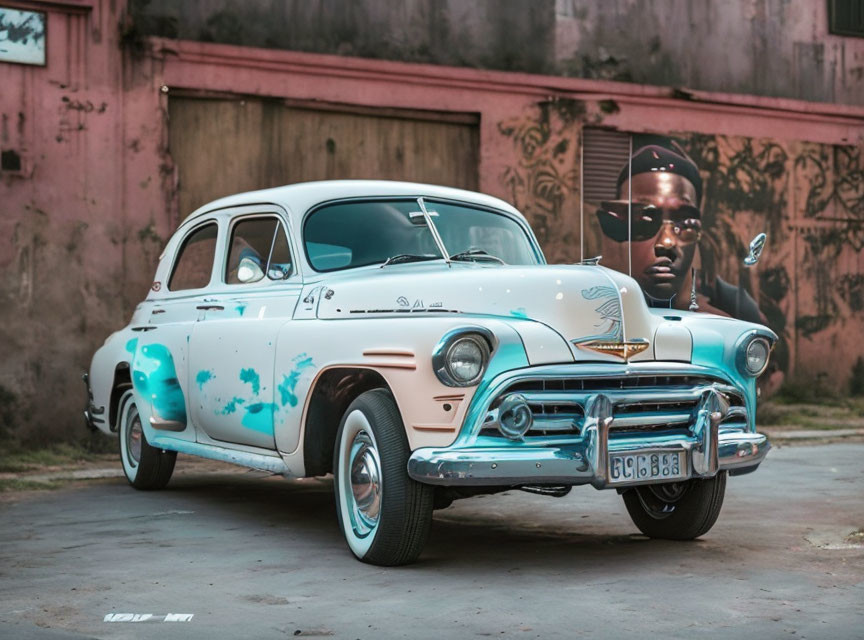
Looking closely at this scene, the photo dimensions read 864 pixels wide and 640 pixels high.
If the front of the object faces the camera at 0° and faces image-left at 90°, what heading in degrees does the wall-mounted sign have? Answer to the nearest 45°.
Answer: approximately 0°

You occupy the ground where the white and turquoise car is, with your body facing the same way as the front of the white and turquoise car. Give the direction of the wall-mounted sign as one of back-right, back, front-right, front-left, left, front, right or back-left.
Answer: back

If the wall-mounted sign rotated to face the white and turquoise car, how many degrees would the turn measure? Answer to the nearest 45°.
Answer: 0° — it already faces it

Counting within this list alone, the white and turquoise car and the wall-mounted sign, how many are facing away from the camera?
0

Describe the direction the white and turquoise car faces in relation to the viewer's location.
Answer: facing the viewer and to the right of the viewer
